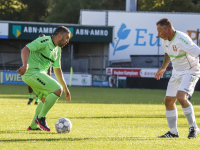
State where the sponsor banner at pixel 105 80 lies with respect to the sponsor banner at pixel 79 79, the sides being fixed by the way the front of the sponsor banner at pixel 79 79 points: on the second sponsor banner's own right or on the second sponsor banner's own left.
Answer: on the second sponsor banner's own left

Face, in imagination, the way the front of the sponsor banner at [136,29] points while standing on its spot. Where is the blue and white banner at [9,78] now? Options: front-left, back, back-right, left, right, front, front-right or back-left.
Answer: front-right

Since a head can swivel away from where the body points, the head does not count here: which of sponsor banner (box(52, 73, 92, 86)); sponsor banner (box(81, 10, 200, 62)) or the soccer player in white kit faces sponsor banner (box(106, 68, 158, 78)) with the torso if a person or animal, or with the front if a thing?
sponsor banner (box(81, 10, 200, 62))

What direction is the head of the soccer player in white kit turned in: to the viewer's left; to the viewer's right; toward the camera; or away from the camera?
to the viewer's left

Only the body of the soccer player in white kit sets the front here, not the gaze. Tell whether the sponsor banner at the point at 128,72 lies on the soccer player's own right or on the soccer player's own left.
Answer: on the soccer player's own right
